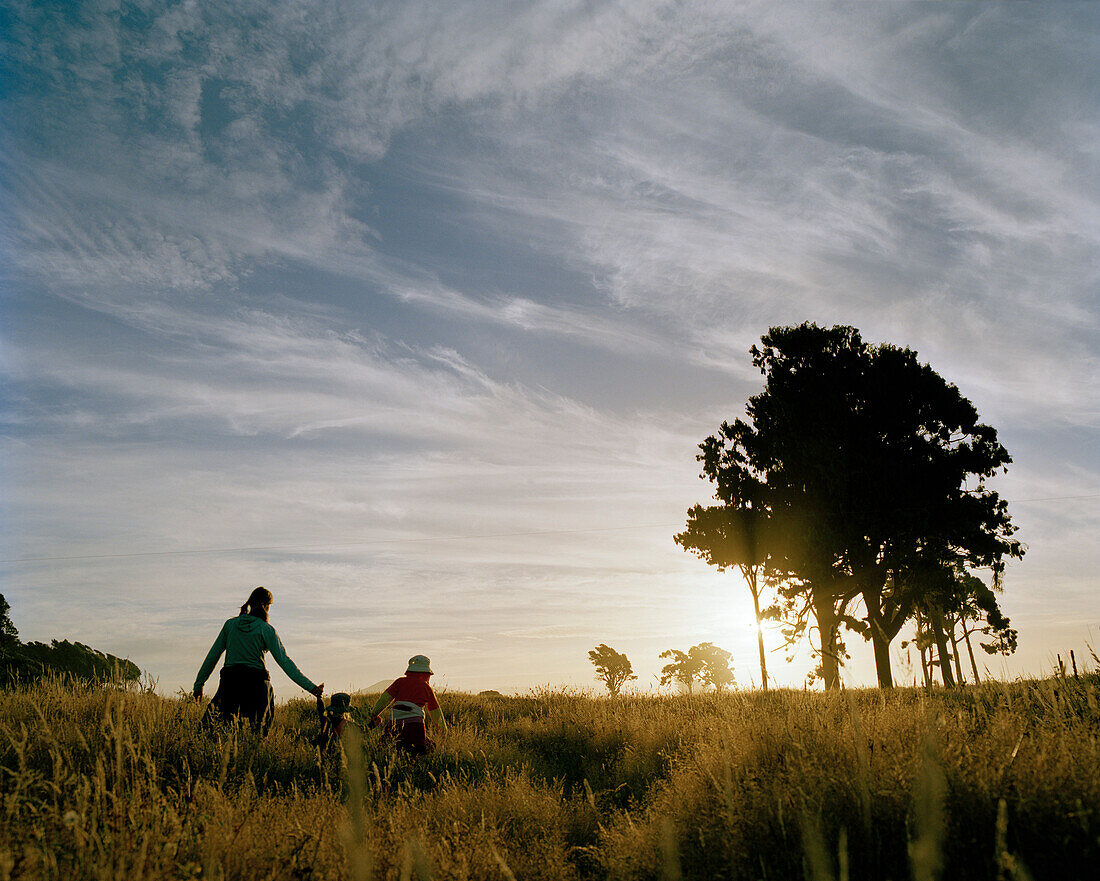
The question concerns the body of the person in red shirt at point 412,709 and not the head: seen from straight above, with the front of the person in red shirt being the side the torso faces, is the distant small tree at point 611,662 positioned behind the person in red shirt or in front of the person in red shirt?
in front

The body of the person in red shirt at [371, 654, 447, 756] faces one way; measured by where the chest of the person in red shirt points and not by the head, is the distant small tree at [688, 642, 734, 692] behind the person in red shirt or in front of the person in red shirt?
in front

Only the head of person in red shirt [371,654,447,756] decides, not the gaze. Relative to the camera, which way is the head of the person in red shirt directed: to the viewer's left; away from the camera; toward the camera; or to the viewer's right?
away from the camera

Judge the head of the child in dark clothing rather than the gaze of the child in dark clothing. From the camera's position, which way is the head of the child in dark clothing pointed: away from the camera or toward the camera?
away from the camera

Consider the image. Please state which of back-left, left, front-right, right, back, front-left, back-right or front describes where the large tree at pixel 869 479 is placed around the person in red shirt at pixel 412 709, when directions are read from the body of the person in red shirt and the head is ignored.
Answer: front-right

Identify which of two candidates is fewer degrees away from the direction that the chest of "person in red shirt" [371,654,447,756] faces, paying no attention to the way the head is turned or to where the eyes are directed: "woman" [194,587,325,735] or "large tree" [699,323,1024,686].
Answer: the large tree

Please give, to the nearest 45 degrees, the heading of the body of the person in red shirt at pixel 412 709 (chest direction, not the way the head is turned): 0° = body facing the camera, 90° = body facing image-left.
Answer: approximately 180°

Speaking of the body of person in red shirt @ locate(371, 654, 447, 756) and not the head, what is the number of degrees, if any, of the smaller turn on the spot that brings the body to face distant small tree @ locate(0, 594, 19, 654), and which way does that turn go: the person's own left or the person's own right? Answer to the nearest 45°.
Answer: approximately 45° to the person's own left

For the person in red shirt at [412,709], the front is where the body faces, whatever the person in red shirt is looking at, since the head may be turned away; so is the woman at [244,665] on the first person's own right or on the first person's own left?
on the first person's own left

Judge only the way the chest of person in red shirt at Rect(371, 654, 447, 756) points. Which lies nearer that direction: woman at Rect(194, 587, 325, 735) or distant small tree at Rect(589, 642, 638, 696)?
the distant small tree
